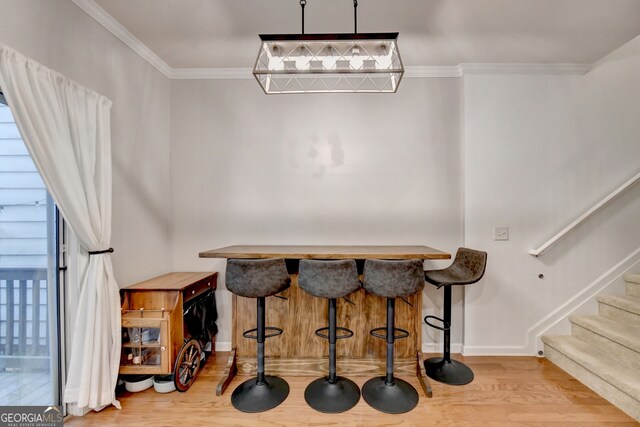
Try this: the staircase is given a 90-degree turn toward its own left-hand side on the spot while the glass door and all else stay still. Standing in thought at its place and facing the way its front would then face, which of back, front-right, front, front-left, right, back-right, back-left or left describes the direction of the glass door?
right

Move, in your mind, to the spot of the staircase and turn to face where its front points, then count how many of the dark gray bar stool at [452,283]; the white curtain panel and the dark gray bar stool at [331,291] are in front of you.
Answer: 3

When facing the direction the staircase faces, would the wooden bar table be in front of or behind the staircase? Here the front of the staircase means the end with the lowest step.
in front

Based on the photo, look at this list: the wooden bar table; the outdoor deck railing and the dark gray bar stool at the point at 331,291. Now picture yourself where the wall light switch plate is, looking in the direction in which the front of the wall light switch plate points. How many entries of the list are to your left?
0

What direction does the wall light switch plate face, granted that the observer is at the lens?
facing the viewer

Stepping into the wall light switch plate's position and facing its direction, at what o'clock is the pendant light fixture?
The pendant light fixture is roughly at 1 o'clock from the wall light switch plate.

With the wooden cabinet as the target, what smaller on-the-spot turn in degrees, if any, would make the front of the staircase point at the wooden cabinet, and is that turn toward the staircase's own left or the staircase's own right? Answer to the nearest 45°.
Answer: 0° — it already faces it

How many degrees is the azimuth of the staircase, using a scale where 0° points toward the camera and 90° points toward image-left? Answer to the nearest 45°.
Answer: approximately 45°

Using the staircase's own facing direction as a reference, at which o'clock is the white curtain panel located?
The white curtain panel is roughly at 12 o'clock from the staircase.

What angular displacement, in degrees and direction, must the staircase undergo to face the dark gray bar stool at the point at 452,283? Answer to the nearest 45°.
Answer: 0° — it already faces it

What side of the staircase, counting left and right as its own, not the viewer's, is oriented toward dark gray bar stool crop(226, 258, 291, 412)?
front

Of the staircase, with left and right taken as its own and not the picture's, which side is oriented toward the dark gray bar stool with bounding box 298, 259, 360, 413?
front

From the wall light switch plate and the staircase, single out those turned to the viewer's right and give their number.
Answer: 0

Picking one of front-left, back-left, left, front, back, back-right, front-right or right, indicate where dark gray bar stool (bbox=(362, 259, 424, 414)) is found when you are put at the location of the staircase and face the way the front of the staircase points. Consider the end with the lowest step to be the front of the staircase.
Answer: front

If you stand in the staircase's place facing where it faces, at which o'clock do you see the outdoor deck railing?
The outdoor deck railing is roughly at 12 o'clock from the staircase.
